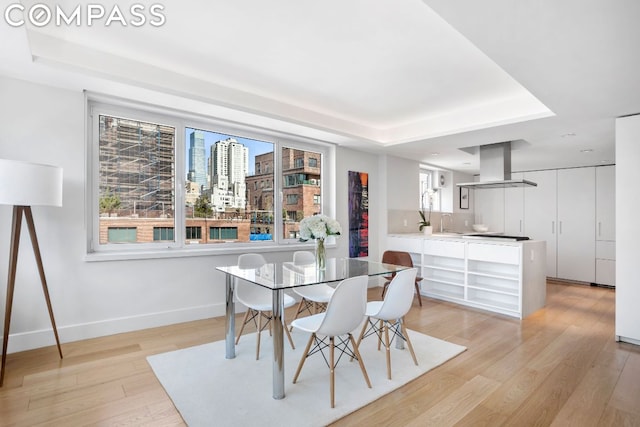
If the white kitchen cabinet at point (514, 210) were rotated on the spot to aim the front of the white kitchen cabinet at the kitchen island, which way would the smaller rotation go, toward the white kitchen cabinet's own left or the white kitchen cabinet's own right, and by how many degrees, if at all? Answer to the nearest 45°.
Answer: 0° — it already faces it

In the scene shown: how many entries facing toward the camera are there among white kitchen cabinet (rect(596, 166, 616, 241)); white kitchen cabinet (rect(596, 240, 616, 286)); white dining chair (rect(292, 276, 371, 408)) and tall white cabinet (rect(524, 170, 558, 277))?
3

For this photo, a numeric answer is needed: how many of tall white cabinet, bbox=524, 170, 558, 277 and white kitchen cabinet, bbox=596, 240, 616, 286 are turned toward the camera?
2

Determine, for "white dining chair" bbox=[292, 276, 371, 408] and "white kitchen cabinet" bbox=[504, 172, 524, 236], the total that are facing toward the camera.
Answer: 1

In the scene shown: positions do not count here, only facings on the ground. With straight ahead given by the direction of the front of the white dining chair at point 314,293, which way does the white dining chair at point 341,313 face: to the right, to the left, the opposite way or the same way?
the opposite way
